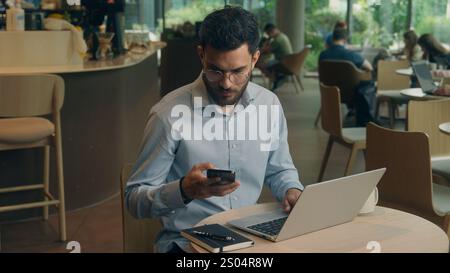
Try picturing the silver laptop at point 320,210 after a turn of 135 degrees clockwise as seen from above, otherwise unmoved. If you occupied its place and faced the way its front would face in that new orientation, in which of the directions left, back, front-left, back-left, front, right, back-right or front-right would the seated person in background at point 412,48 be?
left

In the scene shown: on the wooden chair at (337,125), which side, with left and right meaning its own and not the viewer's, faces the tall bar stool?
back

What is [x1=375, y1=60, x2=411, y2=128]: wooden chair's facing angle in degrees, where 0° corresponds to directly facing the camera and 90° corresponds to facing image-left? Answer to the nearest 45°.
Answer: approximately 315°

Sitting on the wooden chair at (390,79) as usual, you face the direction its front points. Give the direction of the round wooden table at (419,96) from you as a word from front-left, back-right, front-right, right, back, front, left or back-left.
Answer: front-right

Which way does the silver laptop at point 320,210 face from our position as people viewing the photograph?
facing away from the viewer and to the left of the viewer

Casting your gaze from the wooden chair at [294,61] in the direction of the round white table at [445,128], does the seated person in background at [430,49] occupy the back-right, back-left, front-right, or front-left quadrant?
front-left

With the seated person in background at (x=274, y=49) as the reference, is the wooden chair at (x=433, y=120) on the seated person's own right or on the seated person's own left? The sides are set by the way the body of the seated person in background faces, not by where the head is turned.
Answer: on the seated person's own left

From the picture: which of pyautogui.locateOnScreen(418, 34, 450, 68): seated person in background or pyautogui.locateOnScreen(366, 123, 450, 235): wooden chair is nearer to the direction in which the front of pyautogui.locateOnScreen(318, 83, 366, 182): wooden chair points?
the seated person in background
